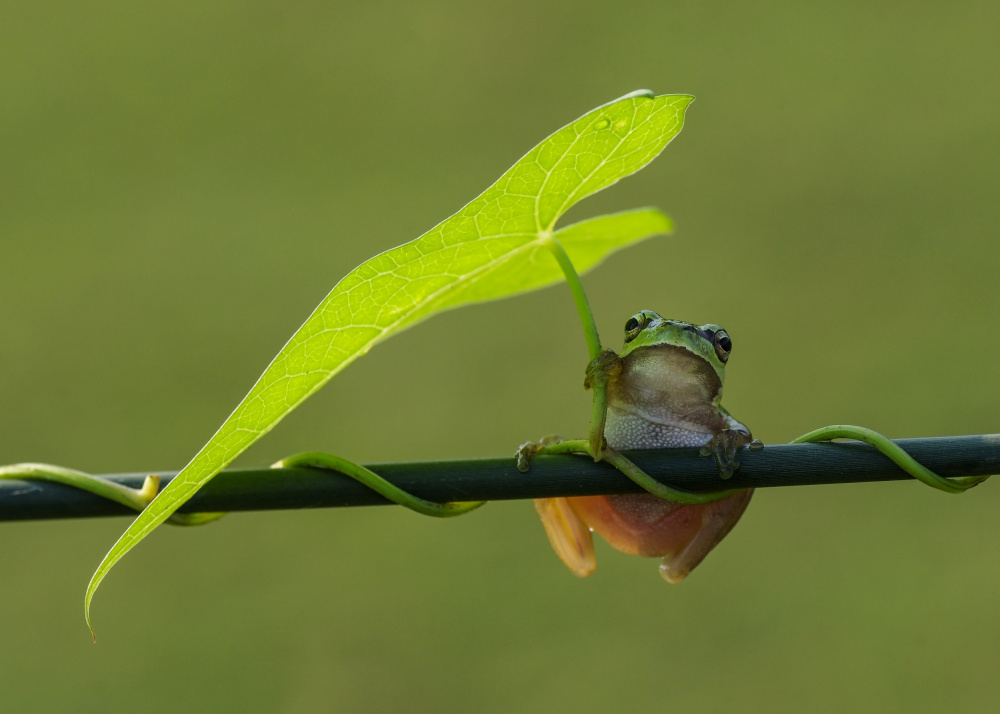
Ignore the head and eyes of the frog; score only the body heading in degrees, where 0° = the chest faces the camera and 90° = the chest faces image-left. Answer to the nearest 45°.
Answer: approximately 0°
